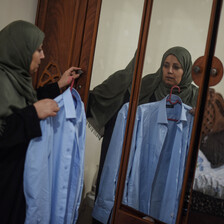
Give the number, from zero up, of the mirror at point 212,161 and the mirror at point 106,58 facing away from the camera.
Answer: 0

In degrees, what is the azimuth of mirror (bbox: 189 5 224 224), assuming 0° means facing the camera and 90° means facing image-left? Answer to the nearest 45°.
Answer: approximately 45°

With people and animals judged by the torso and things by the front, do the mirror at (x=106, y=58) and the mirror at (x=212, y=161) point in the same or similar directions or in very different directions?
same or similar directions

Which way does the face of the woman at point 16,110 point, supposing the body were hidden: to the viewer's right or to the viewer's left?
to the viewer's right

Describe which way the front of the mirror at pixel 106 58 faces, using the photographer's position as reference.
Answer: facing the viewer and to the left of the viewer
